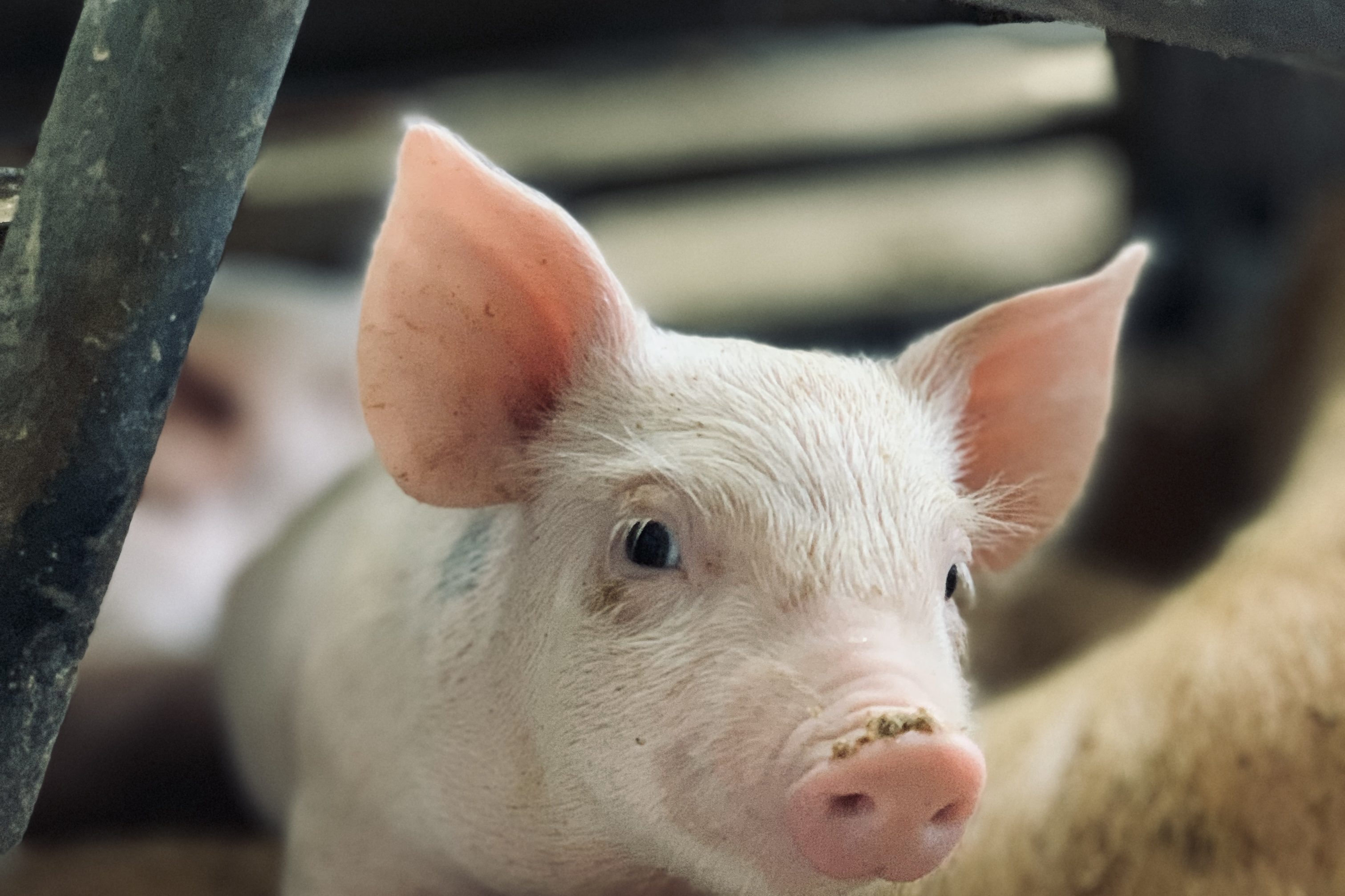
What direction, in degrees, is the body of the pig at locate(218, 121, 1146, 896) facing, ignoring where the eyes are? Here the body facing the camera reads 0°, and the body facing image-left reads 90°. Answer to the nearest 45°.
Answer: approximately 315°
